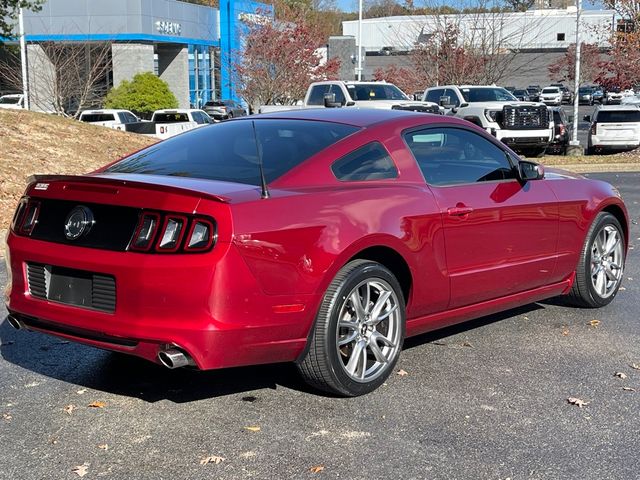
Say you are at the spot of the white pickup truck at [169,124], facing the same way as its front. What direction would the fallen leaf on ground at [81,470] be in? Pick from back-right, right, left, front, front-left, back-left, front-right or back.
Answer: back-right

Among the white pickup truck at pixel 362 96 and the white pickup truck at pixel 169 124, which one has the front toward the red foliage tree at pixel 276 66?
the white pickup truck at pixel 169 124

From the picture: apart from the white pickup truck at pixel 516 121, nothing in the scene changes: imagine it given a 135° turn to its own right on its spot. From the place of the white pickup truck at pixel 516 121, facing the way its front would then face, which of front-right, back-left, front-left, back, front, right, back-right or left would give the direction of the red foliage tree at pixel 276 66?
front-right

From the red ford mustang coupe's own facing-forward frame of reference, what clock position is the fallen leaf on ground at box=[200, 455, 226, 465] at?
The fallen leaf on ground is roughly at 5 o'clock from the red ford mustang coupe.

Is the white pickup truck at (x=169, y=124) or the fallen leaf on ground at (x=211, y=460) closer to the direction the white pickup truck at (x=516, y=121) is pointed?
the fallen leaf on ground

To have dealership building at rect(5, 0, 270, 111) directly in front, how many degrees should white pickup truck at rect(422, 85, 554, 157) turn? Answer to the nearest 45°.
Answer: approximately 180°

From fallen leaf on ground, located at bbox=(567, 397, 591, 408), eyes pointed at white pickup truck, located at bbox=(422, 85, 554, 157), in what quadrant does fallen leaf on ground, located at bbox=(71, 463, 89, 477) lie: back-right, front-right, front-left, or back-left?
back-left

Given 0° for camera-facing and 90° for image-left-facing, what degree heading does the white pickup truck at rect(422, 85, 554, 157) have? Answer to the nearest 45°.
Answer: approximately 315°

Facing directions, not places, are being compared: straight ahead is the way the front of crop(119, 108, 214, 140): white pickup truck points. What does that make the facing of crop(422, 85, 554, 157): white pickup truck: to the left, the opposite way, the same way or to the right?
to the right

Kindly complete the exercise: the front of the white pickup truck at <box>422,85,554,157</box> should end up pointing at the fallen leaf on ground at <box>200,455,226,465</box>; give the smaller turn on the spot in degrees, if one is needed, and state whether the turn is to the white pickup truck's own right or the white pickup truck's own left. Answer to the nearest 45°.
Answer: approximately 45° to the white pickup truck's own right

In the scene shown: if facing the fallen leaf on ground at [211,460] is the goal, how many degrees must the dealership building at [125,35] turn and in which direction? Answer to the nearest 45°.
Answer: approximately 45° to its right

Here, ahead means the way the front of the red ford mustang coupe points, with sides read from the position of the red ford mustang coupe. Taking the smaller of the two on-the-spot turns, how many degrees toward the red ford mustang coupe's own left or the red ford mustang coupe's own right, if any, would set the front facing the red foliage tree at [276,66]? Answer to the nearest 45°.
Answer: approximately 45° to the red ford mustang coupe's own left

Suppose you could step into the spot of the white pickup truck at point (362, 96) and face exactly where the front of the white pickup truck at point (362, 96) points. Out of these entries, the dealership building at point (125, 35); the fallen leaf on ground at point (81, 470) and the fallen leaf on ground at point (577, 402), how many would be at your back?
1

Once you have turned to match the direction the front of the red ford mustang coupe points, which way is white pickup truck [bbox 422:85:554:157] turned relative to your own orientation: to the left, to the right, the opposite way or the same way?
to the right
